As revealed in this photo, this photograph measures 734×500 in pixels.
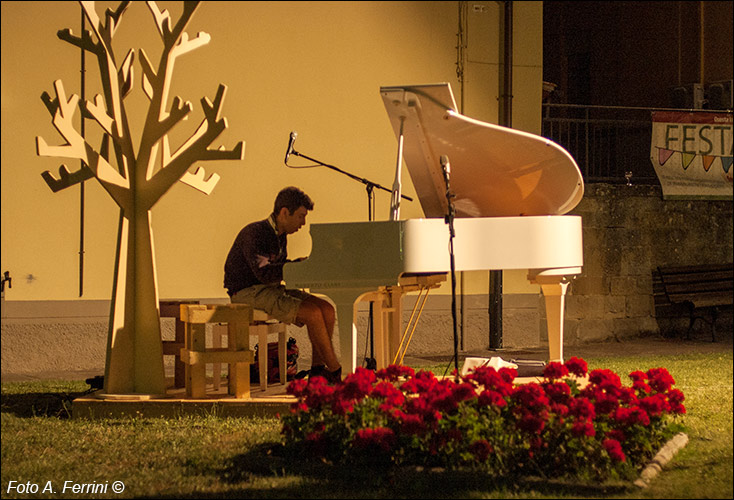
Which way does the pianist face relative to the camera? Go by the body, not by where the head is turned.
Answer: to the viewer's right

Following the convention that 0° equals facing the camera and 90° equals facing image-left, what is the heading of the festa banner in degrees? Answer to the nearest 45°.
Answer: approximately 0°

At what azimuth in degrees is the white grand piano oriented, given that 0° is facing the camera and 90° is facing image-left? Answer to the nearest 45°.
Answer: approximately 90°

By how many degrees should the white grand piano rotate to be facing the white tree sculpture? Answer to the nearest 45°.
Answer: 0° — it already faces it

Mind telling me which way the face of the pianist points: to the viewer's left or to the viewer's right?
to the viewer's right

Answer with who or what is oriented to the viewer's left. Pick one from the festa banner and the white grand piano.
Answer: the white grand piano

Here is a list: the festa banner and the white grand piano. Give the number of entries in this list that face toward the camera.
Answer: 1

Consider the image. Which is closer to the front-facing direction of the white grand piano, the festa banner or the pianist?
the pianist
